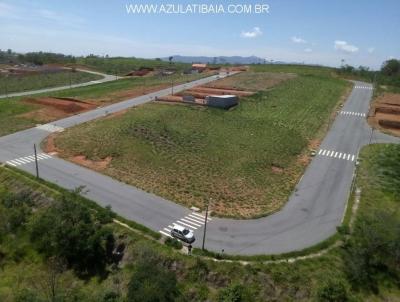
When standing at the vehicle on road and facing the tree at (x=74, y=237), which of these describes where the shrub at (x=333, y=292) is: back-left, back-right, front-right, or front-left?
back-left

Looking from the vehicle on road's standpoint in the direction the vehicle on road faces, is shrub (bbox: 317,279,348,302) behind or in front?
in front

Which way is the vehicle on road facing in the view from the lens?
facing the viewer and to the right of the viewer

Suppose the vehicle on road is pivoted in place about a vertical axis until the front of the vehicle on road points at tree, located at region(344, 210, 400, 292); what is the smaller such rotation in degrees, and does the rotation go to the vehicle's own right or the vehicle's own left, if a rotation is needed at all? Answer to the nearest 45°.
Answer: approximately 45° to the vehicle's own left

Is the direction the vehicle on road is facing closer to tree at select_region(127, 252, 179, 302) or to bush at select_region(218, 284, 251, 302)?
the bush

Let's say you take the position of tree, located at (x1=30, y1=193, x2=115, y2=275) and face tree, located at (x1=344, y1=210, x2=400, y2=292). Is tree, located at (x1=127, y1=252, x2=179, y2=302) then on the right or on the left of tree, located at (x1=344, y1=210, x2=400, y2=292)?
right

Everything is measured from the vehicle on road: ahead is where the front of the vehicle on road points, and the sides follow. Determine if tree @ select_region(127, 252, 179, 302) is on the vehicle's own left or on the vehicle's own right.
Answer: on the vehicle's own right

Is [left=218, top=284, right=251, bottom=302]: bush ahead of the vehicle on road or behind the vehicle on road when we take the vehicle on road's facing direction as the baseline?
ahead

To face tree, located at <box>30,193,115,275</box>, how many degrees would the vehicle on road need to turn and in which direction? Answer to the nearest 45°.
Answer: approximately 135° to its right
